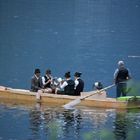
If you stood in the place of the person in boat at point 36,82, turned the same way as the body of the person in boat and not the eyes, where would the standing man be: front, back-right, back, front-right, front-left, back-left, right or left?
front-left

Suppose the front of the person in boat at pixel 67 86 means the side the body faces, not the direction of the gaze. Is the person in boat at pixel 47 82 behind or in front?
in front

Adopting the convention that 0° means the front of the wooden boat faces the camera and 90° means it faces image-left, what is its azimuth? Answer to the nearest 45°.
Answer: approximately 90°

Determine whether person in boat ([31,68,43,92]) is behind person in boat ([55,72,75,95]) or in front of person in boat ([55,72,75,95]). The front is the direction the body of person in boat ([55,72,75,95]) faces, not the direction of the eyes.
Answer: in front
